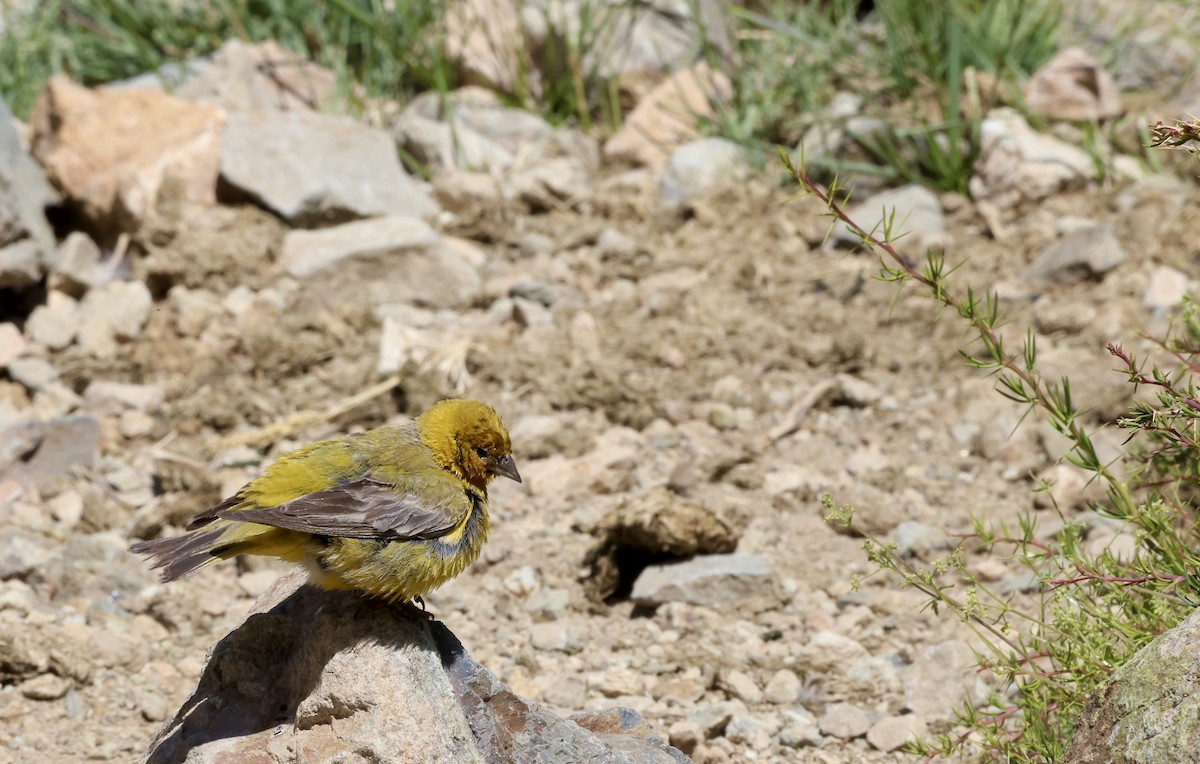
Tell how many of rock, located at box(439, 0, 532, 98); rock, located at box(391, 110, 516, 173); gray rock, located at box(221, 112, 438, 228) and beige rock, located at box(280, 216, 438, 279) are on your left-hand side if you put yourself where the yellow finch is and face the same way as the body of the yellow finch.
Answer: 4

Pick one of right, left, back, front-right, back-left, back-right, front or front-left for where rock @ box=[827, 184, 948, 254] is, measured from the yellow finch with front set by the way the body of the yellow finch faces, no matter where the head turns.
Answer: front-left

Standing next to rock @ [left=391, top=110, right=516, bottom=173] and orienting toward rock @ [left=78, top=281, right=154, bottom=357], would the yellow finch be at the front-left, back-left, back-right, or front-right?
front-left

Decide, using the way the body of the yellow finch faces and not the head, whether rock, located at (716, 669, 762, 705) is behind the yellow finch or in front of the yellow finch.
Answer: in front

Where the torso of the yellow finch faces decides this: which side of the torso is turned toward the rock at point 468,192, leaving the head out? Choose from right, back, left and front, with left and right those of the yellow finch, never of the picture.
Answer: left

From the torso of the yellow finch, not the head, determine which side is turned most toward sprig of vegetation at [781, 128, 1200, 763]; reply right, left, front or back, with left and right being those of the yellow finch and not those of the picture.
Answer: front

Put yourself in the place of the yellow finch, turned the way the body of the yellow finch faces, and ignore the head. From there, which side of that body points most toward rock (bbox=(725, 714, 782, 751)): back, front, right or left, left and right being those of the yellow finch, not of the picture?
front

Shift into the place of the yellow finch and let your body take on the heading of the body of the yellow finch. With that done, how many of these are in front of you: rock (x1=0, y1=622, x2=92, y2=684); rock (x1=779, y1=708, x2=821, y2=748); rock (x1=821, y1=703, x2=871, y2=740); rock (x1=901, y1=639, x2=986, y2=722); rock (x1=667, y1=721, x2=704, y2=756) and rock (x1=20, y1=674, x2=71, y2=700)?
4

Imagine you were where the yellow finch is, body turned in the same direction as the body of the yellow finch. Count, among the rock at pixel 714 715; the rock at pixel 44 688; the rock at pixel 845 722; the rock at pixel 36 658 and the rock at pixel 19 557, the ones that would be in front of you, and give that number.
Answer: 2

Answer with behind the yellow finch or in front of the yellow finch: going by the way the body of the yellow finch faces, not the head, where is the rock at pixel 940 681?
in front

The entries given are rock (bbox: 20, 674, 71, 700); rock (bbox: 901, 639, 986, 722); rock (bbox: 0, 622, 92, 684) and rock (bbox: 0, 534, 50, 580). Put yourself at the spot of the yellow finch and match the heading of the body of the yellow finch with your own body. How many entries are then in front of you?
1

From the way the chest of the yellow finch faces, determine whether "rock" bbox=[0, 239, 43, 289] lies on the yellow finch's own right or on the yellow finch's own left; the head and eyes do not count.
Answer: on the yellow finch's own left

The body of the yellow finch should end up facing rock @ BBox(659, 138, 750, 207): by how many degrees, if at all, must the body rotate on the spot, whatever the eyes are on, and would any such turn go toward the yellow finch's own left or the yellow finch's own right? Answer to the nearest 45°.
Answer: approximately 45° to the yellow finch's own left

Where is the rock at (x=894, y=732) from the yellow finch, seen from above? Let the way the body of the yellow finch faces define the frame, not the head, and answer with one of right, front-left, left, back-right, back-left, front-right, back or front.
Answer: front

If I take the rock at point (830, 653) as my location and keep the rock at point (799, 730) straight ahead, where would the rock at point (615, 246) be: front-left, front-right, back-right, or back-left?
back-right

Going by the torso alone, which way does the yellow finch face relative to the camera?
to the viewer's right

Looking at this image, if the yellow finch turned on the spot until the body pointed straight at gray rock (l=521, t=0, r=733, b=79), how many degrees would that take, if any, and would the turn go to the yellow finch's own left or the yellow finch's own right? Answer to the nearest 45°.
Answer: approximately 90° to the yellow finch's own left

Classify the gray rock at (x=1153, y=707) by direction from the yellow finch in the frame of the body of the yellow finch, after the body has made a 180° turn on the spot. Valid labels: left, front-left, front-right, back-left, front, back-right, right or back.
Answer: back-left

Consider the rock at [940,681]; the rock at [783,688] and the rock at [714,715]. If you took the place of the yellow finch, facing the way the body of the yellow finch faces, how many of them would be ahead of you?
3

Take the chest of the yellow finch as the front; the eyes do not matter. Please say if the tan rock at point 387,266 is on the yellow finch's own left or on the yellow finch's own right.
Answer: on the yellow finch's own left

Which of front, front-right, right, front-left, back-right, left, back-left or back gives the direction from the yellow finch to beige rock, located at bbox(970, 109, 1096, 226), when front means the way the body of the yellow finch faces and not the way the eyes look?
front-left

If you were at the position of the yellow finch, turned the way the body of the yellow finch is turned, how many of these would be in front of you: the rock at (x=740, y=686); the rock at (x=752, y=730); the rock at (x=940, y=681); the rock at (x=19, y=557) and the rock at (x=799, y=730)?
4
